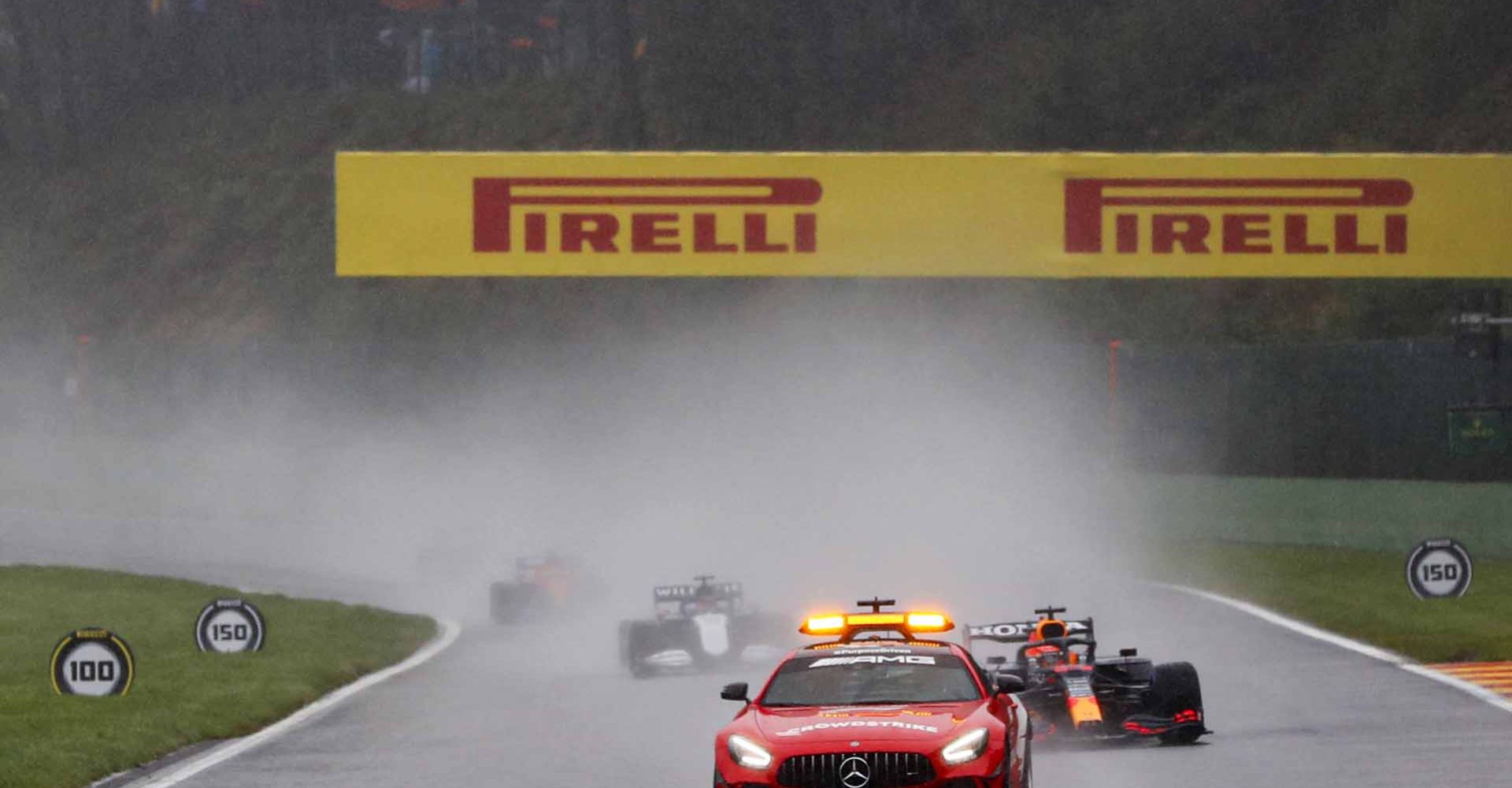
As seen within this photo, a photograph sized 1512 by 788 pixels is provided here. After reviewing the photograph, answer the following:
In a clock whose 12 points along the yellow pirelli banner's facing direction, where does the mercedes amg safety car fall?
The mercedes amg safety car is roughly at 12 o'clock from the yellow pirelli banner.

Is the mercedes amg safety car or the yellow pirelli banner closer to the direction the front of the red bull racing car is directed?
the mercedes amg safety car

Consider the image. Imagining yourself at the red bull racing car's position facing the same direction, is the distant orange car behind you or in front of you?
behind

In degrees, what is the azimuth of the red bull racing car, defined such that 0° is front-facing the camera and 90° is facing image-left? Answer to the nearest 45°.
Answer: approximately 0°

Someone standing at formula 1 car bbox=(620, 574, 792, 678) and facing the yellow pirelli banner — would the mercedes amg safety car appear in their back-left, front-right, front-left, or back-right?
back-right
